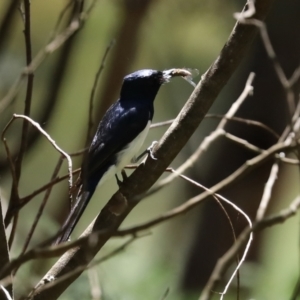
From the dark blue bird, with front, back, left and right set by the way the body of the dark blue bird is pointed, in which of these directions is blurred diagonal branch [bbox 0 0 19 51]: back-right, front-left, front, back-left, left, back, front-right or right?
back-left

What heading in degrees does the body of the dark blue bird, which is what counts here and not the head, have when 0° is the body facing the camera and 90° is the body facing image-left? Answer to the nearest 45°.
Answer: approximately 270°
